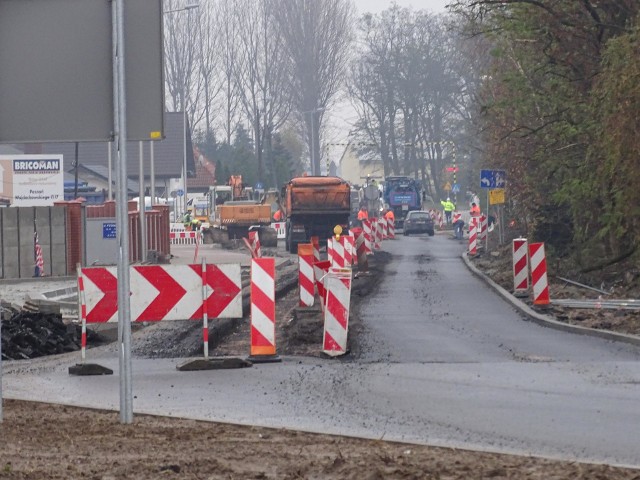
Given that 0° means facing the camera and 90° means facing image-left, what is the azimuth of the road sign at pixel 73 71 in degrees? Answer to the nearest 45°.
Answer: approximately 180°

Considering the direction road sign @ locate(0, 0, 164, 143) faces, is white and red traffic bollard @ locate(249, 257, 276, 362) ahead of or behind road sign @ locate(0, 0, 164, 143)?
ahead

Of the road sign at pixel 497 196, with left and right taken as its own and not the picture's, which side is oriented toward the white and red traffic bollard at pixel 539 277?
front

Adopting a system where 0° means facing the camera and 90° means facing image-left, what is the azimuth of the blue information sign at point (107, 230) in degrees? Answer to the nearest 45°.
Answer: approximately 0°

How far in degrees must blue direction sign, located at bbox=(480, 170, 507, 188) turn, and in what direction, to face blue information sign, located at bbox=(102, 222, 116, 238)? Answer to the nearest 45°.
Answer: approximately 90° to its right

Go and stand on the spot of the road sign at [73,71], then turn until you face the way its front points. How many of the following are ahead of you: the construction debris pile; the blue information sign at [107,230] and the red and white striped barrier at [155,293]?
3

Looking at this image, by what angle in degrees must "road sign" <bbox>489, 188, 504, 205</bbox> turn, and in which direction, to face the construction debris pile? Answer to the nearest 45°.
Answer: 0° — it already faces it

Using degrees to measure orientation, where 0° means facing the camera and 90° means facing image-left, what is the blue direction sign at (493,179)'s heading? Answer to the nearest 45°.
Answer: approximately 0°

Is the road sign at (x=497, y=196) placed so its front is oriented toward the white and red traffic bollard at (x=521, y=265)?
yes

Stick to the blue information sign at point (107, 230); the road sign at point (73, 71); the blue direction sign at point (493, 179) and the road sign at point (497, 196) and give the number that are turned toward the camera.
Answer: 3

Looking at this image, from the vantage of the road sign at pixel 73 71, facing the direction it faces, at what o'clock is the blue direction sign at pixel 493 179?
The blue direction sign is roughly at 1 o'clock from the road sign.
